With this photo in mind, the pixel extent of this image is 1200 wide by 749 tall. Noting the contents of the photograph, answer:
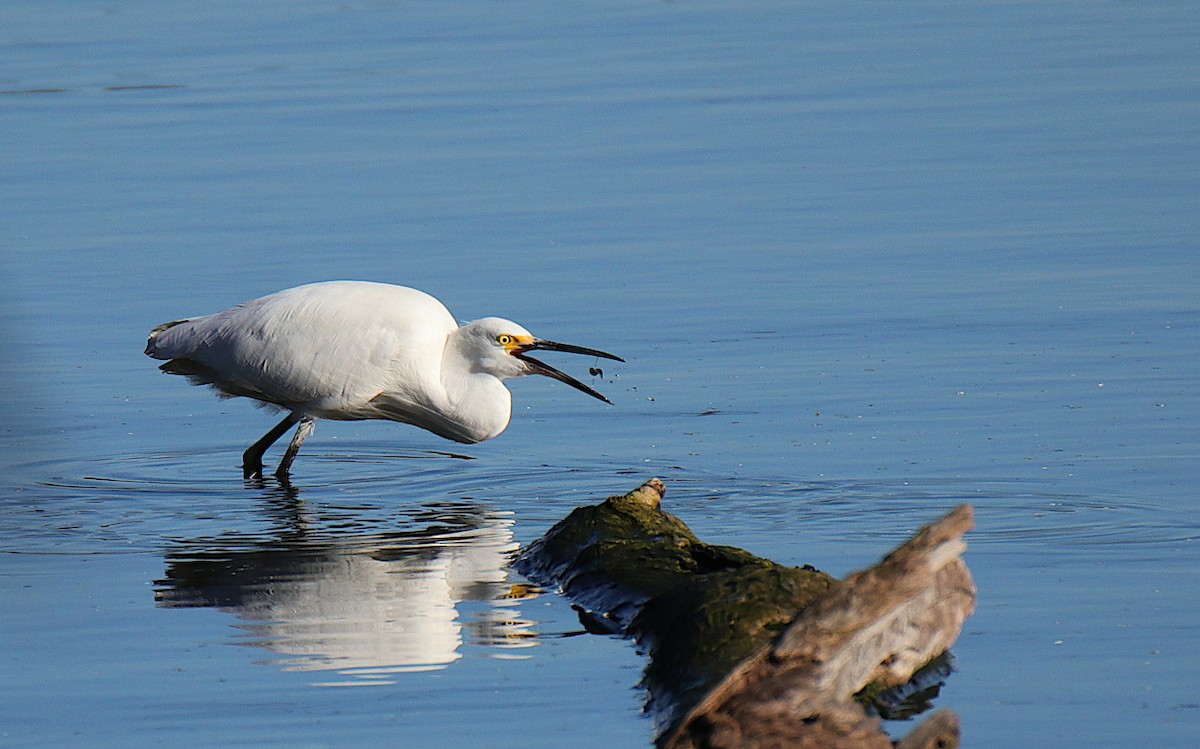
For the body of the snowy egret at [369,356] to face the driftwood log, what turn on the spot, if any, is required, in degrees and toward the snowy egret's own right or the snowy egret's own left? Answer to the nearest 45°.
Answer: approximately 90° to the snowy egret's own right

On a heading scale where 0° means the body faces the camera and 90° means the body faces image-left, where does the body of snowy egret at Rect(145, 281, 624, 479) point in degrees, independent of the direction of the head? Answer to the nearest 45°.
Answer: approximately 270°
